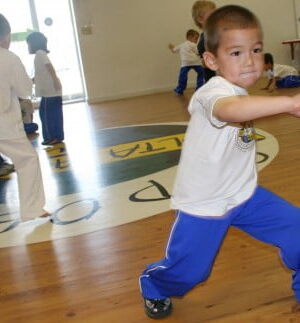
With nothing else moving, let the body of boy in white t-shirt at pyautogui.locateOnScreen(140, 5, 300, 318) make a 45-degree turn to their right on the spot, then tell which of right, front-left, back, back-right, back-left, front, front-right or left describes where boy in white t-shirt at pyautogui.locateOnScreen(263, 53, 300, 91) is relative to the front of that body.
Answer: back

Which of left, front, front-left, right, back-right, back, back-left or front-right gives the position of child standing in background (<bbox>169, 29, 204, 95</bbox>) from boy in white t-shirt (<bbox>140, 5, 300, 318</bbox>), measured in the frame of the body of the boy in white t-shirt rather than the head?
back-left

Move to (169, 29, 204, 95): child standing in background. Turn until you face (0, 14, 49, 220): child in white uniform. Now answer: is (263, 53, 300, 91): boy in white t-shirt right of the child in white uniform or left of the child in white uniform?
left

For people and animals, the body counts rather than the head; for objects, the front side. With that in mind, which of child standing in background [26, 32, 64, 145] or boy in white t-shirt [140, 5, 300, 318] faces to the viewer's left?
the child standing in background

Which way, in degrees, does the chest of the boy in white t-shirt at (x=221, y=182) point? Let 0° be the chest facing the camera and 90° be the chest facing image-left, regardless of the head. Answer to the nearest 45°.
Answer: approximately 315°

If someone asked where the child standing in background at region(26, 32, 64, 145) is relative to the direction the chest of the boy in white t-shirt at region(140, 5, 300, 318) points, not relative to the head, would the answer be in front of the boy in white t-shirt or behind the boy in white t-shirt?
behind

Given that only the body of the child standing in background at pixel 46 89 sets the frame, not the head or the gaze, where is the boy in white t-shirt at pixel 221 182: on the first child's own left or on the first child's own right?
on the first child's own left

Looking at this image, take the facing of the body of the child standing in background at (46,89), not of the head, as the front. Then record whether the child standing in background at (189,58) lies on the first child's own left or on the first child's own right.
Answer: on the first child's own right

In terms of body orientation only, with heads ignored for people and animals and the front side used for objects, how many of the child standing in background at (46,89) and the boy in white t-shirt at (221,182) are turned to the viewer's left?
1

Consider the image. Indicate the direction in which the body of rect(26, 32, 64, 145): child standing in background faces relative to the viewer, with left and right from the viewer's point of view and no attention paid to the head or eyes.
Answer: facing to the left of the viewer

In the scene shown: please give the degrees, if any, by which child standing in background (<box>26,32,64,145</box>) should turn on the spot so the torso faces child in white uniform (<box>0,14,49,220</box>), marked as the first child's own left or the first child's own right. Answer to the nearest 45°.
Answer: approximately 90° to the first child's own left
